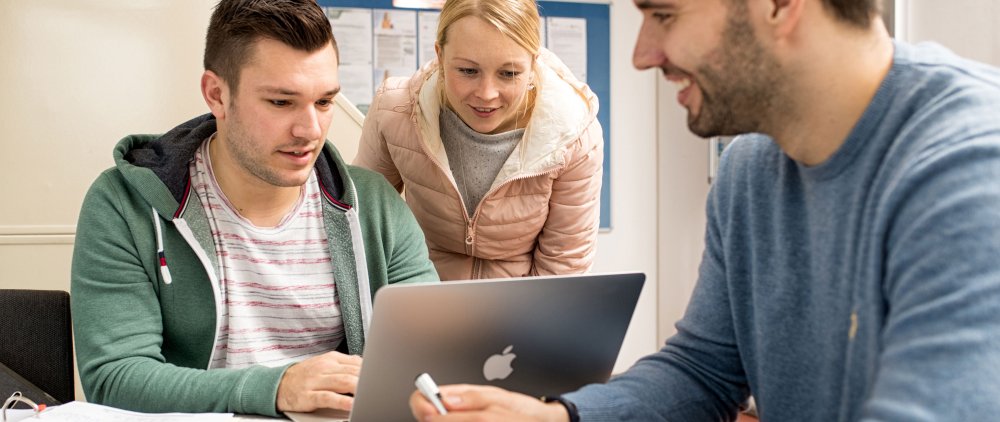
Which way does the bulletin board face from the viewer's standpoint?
toward the camera

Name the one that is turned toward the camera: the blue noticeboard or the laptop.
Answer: the blue noticeboard

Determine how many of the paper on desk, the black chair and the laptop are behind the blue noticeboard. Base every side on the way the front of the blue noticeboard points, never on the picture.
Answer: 0

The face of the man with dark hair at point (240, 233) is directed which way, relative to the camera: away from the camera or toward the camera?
toward the camera

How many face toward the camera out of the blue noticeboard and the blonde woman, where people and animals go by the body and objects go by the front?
2

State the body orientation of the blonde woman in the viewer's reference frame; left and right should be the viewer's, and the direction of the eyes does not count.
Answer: facing the viewer

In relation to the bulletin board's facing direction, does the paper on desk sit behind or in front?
in front

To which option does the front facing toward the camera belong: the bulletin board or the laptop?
the bulletin board

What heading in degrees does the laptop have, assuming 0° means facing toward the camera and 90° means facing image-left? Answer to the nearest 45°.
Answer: approximately 135°

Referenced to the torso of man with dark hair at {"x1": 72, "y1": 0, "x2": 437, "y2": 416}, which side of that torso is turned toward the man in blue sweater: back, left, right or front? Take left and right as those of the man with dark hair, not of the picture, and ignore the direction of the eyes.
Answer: front

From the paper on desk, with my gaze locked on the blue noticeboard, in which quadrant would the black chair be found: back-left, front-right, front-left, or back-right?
front-left

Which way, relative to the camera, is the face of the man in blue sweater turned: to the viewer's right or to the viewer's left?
to the viewer's left

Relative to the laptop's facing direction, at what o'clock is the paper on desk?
The paper on desk is roughly at 11 o'clock from the laptop.
